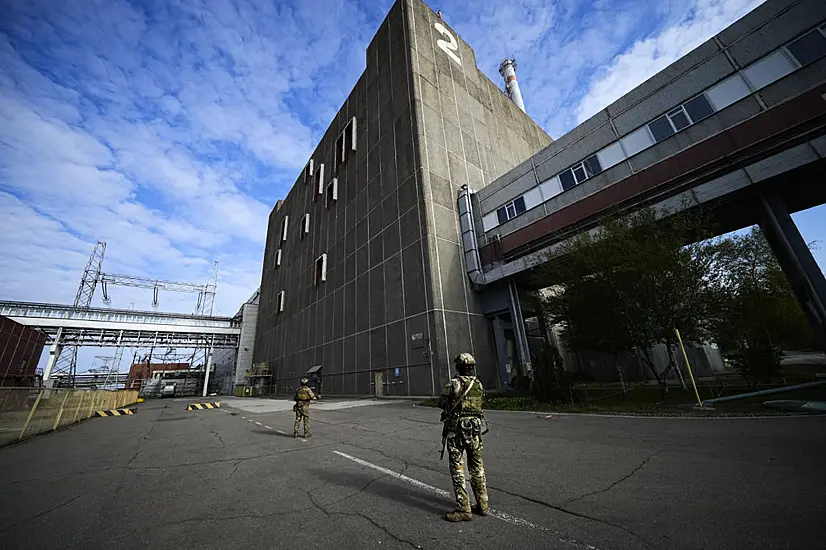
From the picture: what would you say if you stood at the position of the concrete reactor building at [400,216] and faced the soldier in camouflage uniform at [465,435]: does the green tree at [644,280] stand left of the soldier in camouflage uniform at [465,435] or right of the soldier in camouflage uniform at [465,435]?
left

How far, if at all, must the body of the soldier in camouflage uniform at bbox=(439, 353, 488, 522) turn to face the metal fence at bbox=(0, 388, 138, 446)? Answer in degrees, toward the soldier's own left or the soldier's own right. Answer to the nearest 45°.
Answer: approximately 45° to the soldier's own left

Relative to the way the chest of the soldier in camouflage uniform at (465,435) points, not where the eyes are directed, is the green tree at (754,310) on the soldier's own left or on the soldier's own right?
on the soldier's own right

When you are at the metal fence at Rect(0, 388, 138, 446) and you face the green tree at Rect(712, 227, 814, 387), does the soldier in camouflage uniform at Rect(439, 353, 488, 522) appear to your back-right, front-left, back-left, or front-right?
front-right

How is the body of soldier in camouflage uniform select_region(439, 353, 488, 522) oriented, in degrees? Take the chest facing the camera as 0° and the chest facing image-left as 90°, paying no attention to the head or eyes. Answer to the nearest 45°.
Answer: approximately 135°

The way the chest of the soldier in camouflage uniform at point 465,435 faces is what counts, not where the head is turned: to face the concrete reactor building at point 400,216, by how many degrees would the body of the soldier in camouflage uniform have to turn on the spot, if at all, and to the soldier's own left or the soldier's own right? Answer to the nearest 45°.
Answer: approximately 45° to the soldier's own right

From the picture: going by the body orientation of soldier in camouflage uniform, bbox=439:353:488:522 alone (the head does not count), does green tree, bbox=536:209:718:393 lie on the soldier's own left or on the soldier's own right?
on the soldier's own right

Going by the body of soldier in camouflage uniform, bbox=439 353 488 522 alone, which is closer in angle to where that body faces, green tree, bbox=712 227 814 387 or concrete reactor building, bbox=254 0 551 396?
the concrete reactor building
